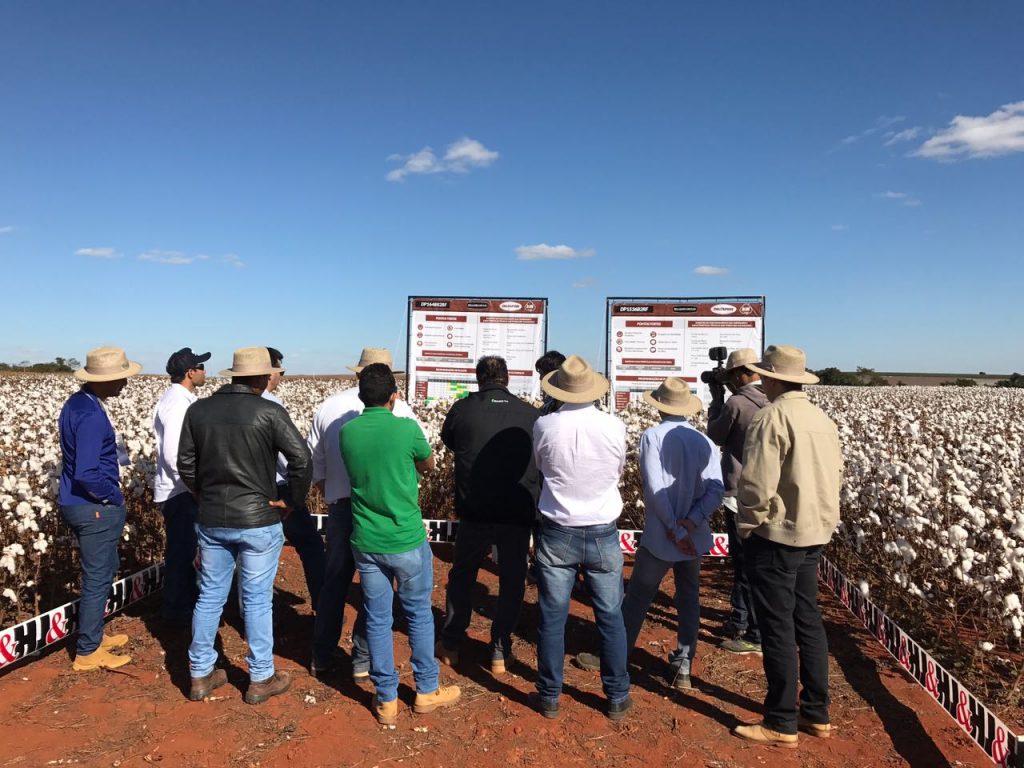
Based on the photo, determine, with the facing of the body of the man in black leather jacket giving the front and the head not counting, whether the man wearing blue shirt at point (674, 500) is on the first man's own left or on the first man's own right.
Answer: on the first man's own right

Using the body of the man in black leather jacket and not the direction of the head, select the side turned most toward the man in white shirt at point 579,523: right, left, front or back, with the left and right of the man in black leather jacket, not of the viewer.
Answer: right

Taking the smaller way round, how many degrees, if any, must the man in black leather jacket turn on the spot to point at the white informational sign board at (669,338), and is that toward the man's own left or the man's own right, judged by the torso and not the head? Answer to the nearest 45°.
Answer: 0° — they already face it

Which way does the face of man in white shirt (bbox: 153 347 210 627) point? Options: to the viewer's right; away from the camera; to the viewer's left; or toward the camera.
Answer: to the viewer's right

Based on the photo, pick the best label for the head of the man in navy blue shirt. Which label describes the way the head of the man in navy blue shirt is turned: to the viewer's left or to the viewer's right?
to the viewer's right

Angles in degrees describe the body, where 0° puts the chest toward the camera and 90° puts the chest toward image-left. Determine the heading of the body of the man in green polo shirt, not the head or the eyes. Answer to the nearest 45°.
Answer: approximately 225°

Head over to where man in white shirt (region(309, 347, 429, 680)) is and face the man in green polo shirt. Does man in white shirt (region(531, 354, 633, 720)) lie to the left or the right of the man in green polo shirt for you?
left

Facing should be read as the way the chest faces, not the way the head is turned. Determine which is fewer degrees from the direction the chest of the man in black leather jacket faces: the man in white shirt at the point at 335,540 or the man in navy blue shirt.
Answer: the man in white shirt

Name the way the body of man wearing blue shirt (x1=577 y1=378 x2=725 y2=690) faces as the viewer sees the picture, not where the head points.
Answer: away from the camera

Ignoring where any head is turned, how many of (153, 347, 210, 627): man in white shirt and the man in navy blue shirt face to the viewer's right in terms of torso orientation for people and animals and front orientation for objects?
2

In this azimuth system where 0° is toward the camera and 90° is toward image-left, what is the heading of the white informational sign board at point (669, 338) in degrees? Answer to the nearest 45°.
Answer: approximately 0°

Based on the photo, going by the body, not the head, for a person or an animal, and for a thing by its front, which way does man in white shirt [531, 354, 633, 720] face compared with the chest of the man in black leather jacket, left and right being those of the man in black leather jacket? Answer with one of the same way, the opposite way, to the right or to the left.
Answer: the same way

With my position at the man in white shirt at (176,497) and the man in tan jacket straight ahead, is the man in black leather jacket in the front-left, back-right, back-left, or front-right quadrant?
front-right

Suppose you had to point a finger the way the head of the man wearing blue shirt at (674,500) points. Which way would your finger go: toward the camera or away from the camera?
away from the camera

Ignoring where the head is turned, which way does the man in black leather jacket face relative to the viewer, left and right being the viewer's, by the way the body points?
facing away from the viewer and to the right of the viewer

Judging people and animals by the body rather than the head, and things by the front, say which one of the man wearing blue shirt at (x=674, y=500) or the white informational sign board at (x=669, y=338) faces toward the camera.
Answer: the white informational sign board

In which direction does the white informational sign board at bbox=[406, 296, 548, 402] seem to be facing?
toward the camera

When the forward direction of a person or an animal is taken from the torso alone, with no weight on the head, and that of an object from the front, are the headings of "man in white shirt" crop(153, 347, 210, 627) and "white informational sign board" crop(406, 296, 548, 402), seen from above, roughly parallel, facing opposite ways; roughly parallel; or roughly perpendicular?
roughly perpendicular

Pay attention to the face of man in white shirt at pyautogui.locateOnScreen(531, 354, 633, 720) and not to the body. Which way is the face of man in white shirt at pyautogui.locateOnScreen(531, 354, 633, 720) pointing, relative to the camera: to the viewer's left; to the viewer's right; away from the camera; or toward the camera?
away from the camera
